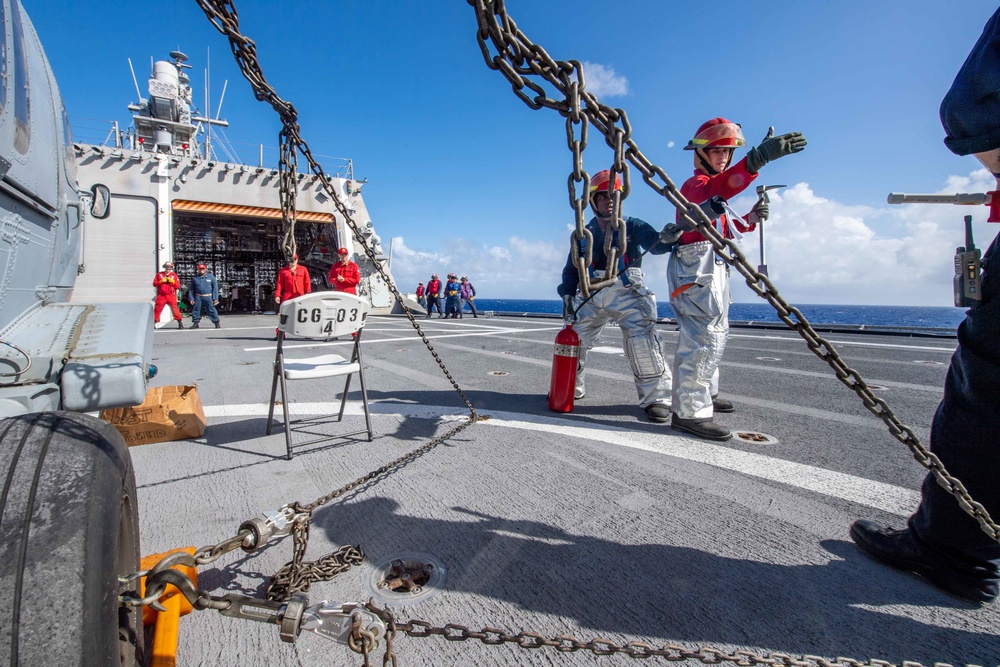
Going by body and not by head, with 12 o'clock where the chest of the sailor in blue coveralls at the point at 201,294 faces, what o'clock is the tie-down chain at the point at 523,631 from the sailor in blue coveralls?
The tie-down chain is roughly at 12 o'clock from the sailor in blue coveralls.

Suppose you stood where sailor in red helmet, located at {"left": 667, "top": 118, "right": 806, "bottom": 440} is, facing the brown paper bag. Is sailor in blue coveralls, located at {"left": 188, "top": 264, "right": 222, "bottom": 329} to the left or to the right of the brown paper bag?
right

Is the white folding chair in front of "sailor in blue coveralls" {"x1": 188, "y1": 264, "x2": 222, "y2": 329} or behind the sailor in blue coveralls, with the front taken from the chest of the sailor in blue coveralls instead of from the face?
in front

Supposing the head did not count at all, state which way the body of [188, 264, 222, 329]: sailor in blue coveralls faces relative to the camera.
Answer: toward the camera

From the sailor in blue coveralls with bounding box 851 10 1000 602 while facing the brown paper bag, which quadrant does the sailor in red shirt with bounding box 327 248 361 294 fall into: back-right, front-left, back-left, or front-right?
front-right

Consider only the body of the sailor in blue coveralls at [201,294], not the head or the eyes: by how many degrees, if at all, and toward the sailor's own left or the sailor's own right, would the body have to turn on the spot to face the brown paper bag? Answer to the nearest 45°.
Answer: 0° — they already face it

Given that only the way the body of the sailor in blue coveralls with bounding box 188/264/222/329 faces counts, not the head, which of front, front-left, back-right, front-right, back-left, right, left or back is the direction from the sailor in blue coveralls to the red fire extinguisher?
front

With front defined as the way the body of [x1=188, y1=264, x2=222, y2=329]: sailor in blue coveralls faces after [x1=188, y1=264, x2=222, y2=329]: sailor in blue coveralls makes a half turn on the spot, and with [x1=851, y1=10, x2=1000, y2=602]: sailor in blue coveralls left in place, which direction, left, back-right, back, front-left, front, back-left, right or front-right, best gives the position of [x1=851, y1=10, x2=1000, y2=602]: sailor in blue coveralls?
back

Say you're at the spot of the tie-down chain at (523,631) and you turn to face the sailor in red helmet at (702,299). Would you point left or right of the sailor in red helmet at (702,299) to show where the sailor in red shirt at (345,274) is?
left

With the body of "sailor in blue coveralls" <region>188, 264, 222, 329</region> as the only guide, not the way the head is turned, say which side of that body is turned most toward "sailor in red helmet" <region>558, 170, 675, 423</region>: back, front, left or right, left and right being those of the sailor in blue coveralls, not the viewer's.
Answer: front
